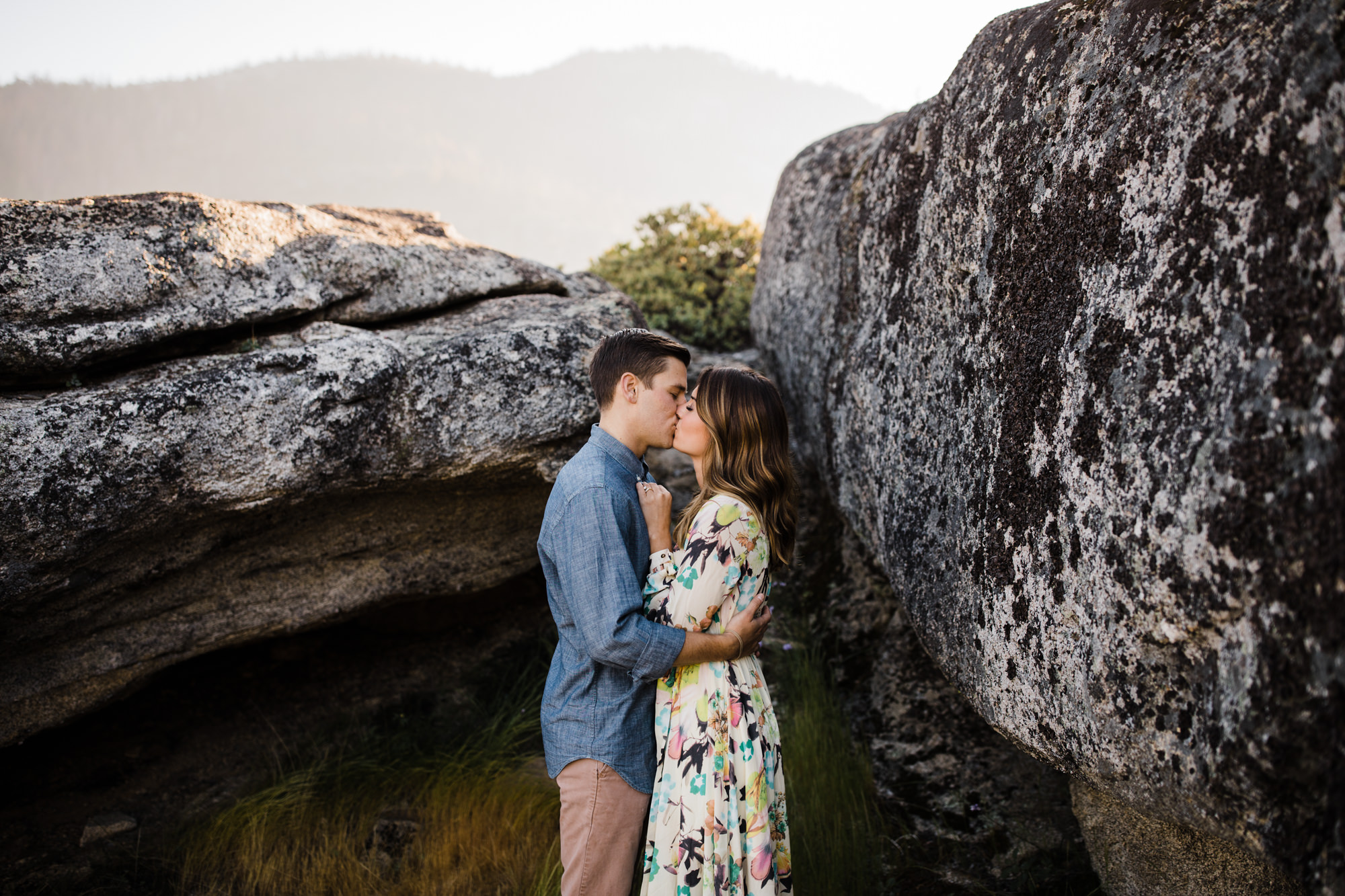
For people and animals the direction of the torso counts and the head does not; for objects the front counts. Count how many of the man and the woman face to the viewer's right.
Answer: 1

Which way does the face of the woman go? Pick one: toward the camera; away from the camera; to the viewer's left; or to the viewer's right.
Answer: to the viewer's left

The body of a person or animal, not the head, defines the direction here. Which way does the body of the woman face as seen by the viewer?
to the viewer's left

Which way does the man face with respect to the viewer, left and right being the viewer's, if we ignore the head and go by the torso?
facing to the right of the viewer

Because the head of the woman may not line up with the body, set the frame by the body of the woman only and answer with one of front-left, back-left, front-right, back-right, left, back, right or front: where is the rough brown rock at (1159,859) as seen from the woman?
back

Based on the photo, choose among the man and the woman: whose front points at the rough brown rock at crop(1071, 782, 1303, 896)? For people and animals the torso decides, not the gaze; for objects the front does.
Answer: the man

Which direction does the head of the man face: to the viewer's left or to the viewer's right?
to the viewer's right

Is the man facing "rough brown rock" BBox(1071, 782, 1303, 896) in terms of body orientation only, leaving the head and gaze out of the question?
yes

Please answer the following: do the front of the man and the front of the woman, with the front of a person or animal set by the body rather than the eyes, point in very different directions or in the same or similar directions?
very different directions

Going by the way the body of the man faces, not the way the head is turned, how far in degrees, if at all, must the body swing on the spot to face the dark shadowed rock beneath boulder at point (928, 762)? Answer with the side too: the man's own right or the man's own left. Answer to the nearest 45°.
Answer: approximately 45° to the man's own left

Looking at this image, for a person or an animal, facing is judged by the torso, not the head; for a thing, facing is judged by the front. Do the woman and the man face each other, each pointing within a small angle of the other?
yes

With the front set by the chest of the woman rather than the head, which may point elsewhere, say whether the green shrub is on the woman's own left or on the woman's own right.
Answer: on the woman's own right

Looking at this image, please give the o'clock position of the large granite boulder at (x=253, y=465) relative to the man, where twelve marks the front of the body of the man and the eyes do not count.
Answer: The large granite boulder is roughly at 7 o'clock from the man.

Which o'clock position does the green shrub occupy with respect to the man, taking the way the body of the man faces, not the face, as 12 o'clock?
The green shrub is roughly at 9 o'clock from the man.

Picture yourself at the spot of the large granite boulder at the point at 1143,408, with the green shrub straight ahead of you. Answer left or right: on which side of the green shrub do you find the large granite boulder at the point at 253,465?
left
